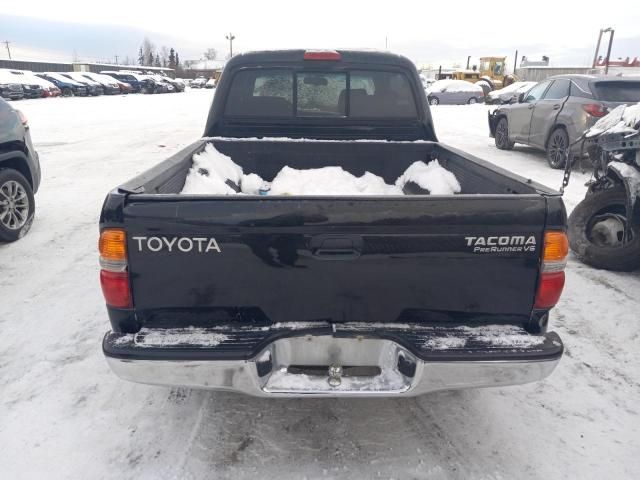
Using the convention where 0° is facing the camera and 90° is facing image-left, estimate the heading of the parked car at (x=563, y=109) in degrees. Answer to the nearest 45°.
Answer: approximately 135°

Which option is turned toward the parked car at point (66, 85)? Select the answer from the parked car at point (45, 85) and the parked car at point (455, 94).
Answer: the parked car at point (455, 94)

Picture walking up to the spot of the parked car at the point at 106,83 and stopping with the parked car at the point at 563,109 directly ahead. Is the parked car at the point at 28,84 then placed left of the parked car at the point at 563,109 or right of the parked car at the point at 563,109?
right

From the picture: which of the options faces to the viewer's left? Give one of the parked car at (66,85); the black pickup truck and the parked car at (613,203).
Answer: the parked car at (613,203)

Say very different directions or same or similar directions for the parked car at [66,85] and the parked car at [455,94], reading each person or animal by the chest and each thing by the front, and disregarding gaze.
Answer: very different directions

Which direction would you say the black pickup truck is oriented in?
away from the camera

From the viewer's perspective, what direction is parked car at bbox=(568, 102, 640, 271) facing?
to the viewer's left

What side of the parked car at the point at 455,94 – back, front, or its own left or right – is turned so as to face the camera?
left

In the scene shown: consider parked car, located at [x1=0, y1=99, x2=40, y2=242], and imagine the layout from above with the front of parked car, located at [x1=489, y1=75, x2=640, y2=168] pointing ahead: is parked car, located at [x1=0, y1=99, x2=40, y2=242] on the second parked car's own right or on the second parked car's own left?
on the second parked car's own left
